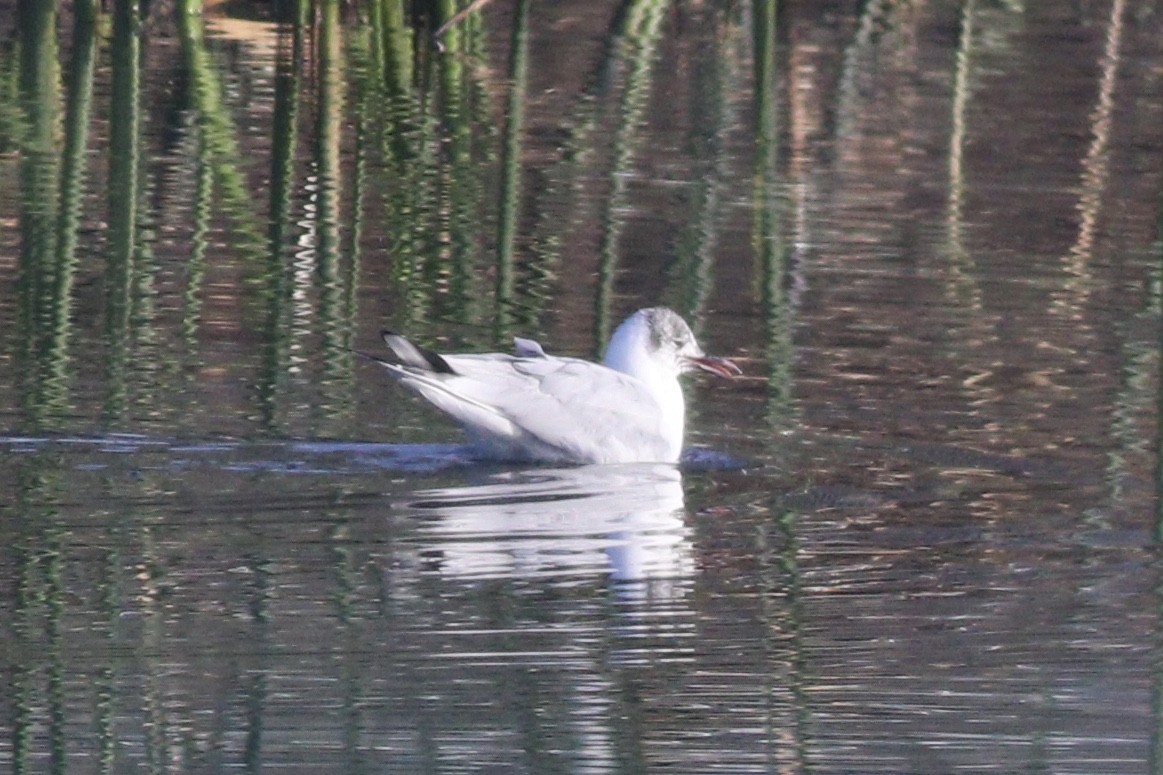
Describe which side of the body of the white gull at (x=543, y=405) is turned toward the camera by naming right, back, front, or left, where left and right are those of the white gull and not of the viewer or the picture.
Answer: right
